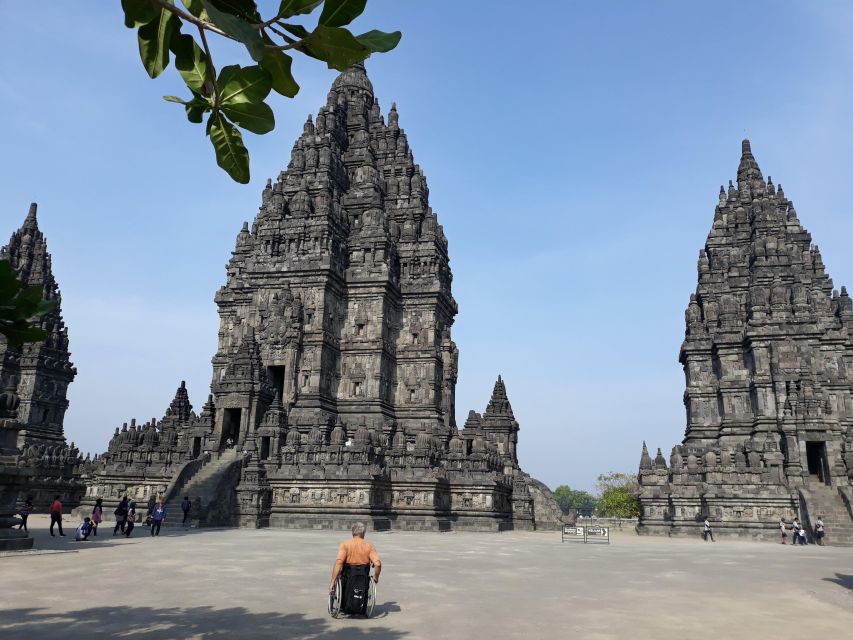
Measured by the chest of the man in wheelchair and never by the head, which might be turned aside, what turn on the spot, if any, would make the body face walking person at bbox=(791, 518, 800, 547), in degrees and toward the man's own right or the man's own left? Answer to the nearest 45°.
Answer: approximately 45° to the man's own right

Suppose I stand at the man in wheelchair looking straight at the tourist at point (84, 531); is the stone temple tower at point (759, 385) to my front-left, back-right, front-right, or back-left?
front-right

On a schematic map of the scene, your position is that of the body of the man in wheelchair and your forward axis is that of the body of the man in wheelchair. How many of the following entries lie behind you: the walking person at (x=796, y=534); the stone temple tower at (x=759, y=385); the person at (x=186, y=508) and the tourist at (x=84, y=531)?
0

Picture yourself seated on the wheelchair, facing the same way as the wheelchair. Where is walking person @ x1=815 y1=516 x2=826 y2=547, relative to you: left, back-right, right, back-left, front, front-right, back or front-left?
front-right

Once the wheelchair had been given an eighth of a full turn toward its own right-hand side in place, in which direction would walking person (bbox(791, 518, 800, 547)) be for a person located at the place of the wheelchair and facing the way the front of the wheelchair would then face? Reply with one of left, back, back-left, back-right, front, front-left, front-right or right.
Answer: front

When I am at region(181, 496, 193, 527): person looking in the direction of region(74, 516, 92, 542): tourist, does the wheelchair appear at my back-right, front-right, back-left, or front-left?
front-left

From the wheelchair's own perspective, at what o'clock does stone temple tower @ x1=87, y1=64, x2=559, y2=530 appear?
The stone temple tower is roughly at 12 o'clock from the wheelchair.

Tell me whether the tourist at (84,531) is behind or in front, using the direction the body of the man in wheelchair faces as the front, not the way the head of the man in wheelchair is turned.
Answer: in front

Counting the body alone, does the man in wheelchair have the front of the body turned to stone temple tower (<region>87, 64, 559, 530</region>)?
yes

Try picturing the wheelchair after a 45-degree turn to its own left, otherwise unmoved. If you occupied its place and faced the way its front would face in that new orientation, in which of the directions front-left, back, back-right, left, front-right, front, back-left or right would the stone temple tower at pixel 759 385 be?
right

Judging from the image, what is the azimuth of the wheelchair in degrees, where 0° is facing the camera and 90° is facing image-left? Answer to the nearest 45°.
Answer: approximately 180°

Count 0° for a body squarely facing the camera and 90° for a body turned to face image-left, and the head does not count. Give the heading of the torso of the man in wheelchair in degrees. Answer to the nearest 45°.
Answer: approximately 180°

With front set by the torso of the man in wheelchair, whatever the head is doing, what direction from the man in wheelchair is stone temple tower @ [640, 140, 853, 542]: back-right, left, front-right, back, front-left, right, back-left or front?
front-right
